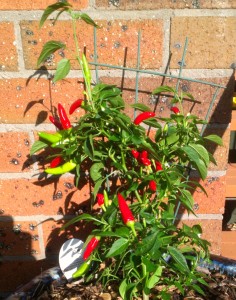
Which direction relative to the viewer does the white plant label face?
toward the camera
